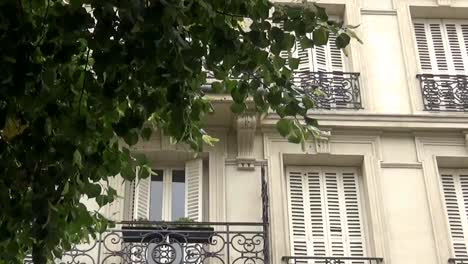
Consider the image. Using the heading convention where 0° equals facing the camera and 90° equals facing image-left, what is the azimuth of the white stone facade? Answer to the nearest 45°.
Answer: approximately 0°
